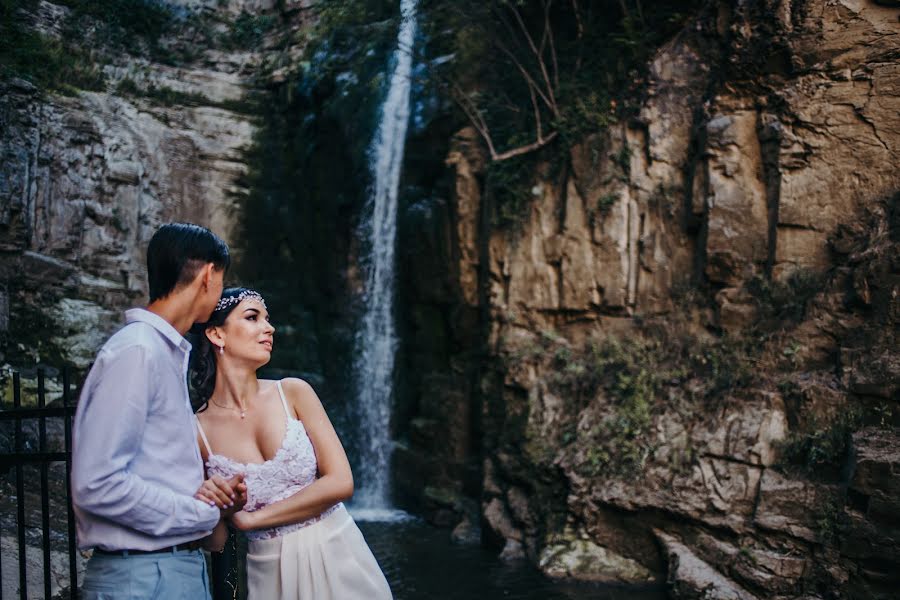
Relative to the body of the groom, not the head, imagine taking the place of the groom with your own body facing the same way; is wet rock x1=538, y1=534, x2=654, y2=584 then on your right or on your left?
on your left

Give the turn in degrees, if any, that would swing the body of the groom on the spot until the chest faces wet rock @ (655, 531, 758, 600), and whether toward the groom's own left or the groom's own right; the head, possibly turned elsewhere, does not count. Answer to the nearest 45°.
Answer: approximately 45° to the groom's own left

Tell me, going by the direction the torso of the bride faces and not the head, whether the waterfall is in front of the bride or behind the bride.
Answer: behind

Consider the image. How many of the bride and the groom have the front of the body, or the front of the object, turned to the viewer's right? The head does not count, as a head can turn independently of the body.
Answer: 1

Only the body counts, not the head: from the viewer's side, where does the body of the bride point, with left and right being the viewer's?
facing the viewer

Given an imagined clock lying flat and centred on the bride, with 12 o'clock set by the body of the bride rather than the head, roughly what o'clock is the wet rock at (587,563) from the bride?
The wet rock is roughly at 7 o'clock from the bride.

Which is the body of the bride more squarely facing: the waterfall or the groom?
the groom

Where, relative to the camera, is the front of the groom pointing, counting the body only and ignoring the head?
to the viewer's right

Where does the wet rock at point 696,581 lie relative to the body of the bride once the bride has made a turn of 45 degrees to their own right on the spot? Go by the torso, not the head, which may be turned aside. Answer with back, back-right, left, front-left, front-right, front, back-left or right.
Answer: back

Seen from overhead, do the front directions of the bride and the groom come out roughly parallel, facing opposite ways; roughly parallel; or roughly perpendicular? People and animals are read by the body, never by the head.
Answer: roughly perpendicular

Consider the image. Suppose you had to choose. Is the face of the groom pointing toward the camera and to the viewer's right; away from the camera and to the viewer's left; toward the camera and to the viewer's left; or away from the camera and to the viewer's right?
away from the camera and to the viewer's right
